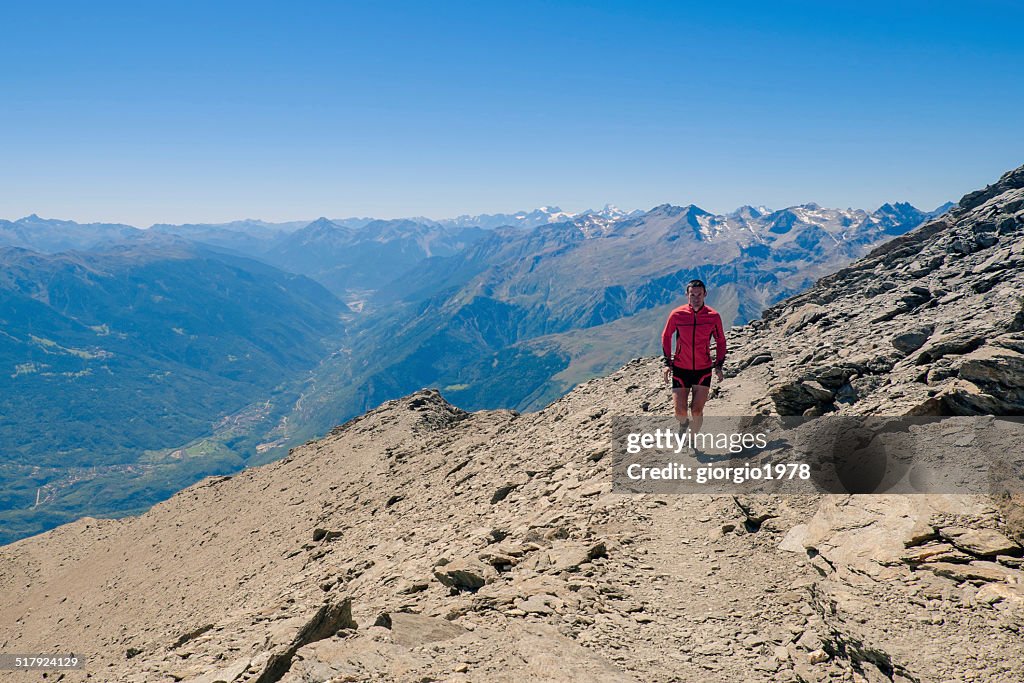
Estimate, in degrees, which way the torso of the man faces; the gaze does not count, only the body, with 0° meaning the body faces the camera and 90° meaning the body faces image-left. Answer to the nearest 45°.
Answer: approximately 0°
